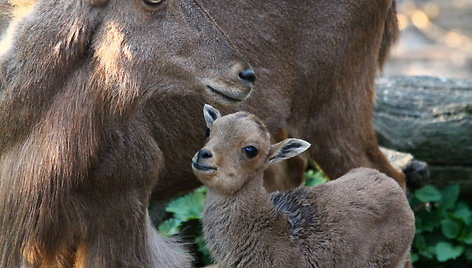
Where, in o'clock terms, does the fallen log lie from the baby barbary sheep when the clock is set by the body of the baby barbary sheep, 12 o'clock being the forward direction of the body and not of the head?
The fallen log is roughly at 4 o'clock from the baby barbary sheep.

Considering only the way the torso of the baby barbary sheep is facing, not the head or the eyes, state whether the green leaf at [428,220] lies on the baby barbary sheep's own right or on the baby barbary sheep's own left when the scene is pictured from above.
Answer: on the baby barbary sheep's own right

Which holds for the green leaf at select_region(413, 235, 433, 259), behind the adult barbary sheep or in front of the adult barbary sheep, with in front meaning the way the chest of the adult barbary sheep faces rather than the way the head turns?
behind

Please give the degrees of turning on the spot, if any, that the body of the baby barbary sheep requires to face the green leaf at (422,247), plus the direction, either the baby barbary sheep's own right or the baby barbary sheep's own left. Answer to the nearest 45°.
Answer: approximately 135° to the baby barbary sheep's own right

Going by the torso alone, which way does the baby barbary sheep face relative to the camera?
to the viewer's left

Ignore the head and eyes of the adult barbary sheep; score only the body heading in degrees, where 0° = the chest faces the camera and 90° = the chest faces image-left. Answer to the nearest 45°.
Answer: approximately 45°

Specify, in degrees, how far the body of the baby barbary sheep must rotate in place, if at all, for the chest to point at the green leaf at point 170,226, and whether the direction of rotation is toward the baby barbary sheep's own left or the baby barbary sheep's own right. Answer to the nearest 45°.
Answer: approximately 45° to the baby barbary sheep's own right
